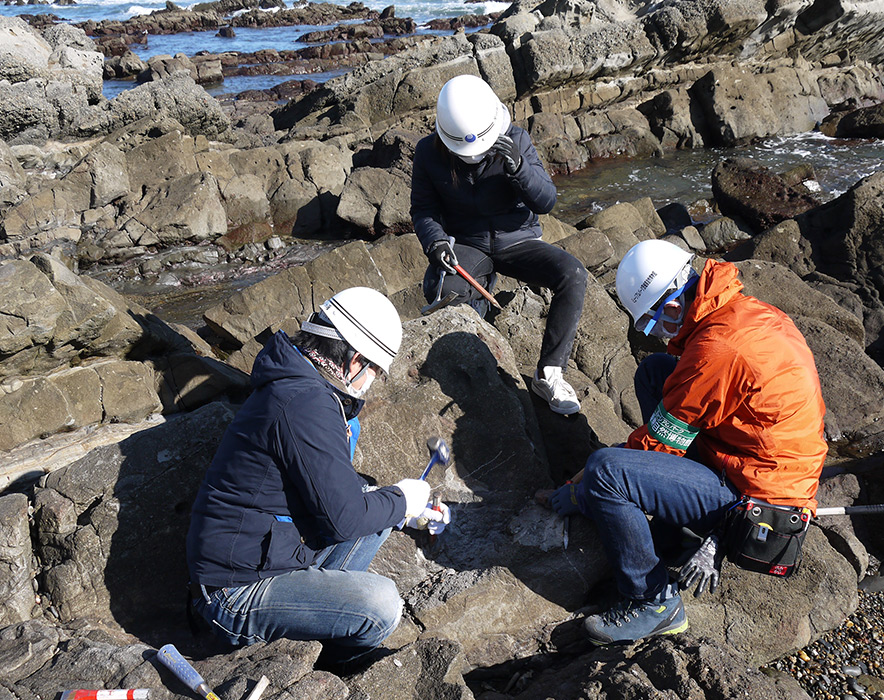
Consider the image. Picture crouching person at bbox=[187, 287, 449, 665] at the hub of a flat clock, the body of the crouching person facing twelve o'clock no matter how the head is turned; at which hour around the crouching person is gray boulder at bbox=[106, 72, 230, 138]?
The gray boulder is roughly at 9 o'clock from the crouching person.

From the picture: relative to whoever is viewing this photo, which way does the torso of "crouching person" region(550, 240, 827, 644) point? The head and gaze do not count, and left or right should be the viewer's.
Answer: facing to the left of the viewer

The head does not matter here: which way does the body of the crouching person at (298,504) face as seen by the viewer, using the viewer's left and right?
facing to the right of the viewer

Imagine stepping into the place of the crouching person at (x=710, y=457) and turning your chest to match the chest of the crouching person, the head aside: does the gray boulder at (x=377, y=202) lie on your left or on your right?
on your right

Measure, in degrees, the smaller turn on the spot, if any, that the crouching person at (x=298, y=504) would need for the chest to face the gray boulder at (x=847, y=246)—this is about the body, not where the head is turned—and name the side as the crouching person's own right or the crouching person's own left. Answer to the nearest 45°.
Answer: approximately 45° to the crouching person's own left

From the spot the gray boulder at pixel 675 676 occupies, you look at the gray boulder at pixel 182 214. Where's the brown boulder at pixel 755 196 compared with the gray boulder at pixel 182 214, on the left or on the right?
right

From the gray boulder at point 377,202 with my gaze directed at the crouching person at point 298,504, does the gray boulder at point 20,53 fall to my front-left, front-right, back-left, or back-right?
back-right

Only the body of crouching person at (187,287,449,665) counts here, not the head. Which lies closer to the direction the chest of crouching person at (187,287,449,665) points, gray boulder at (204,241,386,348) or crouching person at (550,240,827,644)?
the crouching person

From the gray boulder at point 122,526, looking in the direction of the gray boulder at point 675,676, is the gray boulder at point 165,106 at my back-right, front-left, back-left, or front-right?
back-left

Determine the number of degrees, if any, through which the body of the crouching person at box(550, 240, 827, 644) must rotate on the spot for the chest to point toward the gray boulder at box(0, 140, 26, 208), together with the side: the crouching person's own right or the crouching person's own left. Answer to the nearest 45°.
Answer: approximately 45° to the crouching person's own right

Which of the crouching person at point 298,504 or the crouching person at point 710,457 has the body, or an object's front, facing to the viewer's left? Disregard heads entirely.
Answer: the crouching person at point 710,457

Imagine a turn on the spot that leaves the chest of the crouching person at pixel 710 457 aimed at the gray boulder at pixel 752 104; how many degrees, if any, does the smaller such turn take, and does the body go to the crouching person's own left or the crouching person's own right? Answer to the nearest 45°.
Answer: approximately 90° to the crouching person's own right

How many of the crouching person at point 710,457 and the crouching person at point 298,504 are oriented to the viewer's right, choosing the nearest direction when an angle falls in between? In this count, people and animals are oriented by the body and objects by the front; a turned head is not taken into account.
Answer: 1
